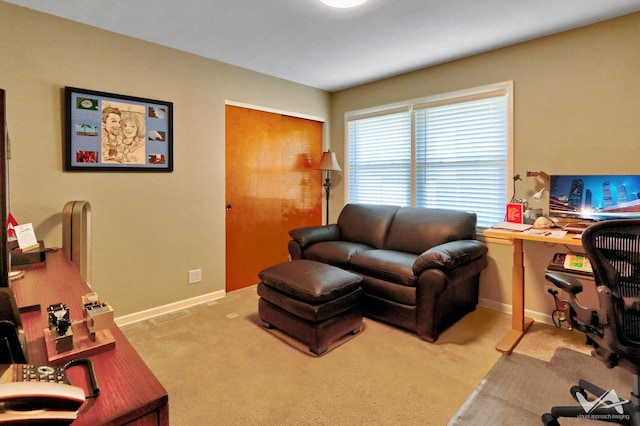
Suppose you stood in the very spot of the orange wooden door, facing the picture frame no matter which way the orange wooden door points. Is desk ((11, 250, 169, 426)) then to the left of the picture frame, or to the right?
left

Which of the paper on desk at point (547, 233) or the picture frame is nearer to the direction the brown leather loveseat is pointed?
the picture frame

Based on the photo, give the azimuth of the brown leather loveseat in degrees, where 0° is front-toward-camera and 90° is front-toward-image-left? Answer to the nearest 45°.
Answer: approximately 45°

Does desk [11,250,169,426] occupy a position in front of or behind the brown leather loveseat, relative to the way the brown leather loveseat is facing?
in front

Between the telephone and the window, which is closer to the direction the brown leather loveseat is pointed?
the telephone

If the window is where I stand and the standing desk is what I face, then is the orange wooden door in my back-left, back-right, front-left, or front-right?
back-right

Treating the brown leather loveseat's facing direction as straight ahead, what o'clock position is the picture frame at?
The picture frame is roughly at 1 o'clock from the brown leather loveseat.

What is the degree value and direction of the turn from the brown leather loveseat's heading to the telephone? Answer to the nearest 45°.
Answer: approximately 45° to its left

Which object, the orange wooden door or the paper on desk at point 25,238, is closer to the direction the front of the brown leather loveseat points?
the paper on desk

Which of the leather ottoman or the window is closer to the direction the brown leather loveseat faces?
the leather ottoman

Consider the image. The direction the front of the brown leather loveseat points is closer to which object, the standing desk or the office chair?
the office chair

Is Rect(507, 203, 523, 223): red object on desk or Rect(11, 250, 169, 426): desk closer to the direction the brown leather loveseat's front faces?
the desk

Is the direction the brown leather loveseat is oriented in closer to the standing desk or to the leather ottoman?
the leather ottoman
